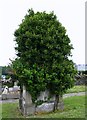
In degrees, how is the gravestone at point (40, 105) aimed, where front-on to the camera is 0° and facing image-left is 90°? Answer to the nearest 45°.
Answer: approximately 315°
